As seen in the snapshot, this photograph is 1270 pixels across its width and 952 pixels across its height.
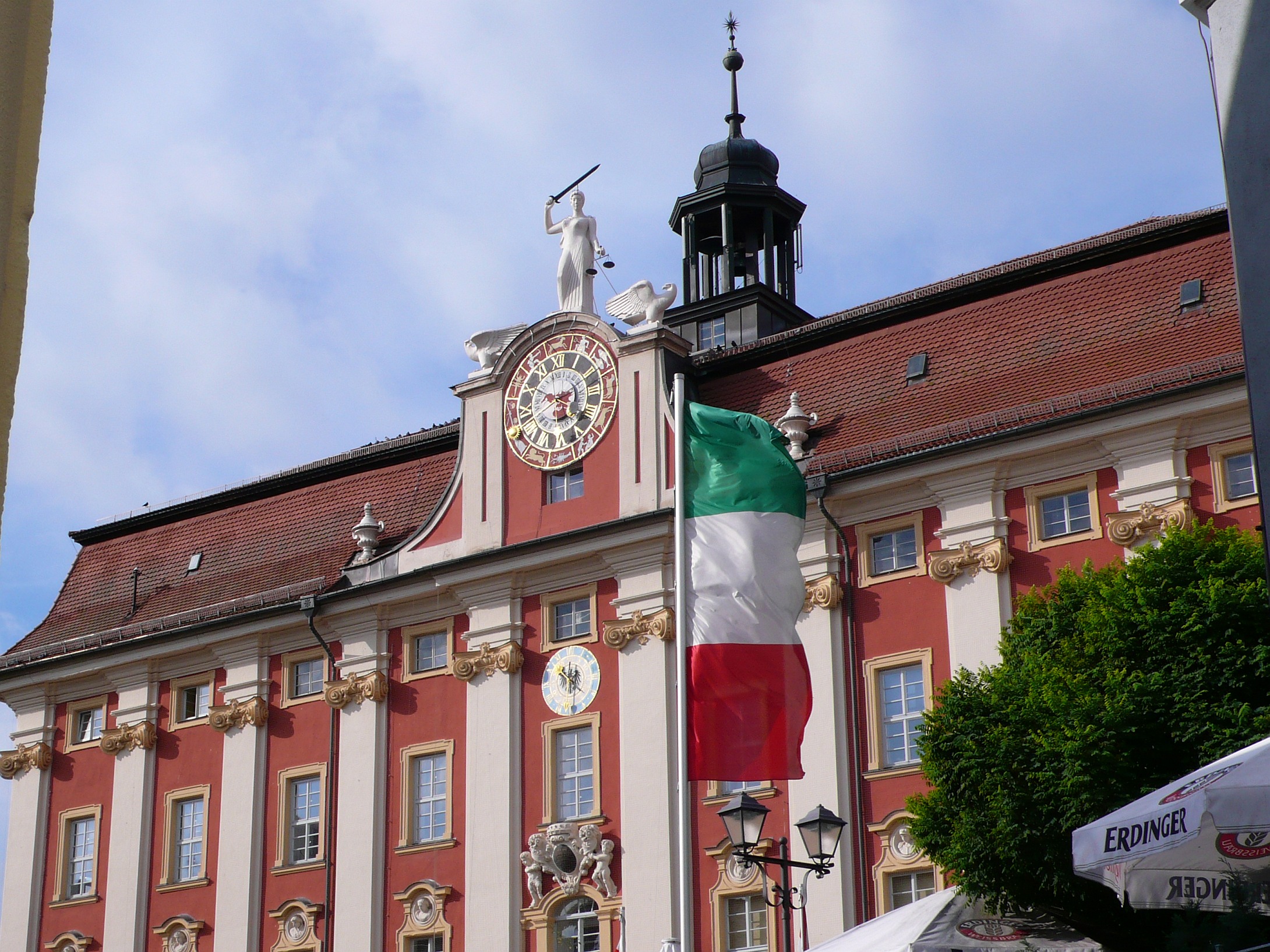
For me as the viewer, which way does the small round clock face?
facing the viewer and to the left of the viewer

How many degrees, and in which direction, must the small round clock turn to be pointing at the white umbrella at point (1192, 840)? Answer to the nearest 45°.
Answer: approximately 45° to its left

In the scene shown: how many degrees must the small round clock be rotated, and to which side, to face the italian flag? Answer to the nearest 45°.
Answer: approximately 45° to its left

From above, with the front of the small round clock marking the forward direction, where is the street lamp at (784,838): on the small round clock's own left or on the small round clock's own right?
on the small round clock's own left

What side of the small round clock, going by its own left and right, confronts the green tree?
left

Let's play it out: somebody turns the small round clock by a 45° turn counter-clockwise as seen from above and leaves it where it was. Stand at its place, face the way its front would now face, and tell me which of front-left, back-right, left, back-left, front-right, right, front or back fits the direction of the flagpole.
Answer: front
